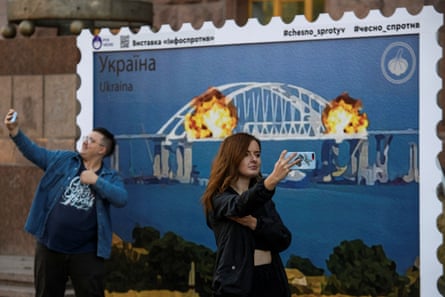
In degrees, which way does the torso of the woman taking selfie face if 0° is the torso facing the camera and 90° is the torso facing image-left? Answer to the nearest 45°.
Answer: approximately 315°
